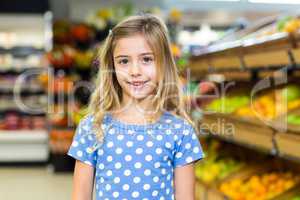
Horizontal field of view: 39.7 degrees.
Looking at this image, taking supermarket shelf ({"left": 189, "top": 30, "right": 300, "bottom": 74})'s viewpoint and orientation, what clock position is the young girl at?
The young girl is roughly at 11 o'clock from the supermarket shelf.

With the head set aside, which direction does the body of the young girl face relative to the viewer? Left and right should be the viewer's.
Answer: facing the viewer

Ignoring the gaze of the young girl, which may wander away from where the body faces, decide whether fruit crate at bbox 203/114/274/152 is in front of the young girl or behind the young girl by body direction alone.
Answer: behind

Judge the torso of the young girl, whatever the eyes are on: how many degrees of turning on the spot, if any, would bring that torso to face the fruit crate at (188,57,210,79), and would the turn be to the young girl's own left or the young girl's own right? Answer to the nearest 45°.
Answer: approximately 180°

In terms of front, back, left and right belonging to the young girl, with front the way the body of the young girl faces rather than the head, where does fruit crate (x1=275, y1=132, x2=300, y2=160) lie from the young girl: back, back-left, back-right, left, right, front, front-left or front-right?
back-left

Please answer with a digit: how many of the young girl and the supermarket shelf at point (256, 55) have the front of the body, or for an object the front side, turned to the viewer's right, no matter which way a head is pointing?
0

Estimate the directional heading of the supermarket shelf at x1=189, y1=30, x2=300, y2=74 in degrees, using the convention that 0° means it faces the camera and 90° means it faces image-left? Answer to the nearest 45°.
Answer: approximately 45°
